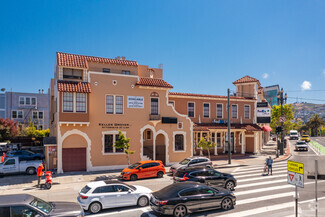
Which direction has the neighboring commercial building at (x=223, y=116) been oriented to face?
toward the camera

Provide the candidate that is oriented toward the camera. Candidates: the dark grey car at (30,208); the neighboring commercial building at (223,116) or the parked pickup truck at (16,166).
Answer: the neighboring commercial building

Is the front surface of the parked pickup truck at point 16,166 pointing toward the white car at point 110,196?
no

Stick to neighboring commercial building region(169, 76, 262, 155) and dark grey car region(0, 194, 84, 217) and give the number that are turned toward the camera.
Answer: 1

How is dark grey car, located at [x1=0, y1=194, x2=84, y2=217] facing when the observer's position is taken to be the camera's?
facing to the right of the viewer

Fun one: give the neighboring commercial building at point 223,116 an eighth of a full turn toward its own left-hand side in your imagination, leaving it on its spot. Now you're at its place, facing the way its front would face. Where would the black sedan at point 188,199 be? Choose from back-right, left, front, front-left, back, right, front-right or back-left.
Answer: front-right

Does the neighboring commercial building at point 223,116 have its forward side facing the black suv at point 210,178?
yes

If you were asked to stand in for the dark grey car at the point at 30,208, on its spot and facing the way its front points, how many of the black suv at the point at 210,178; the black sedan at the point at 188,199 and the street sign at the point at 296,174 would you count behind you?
0

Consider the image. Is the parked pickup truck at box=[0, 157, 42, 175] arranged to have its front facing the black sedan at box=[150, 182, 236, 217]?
no
